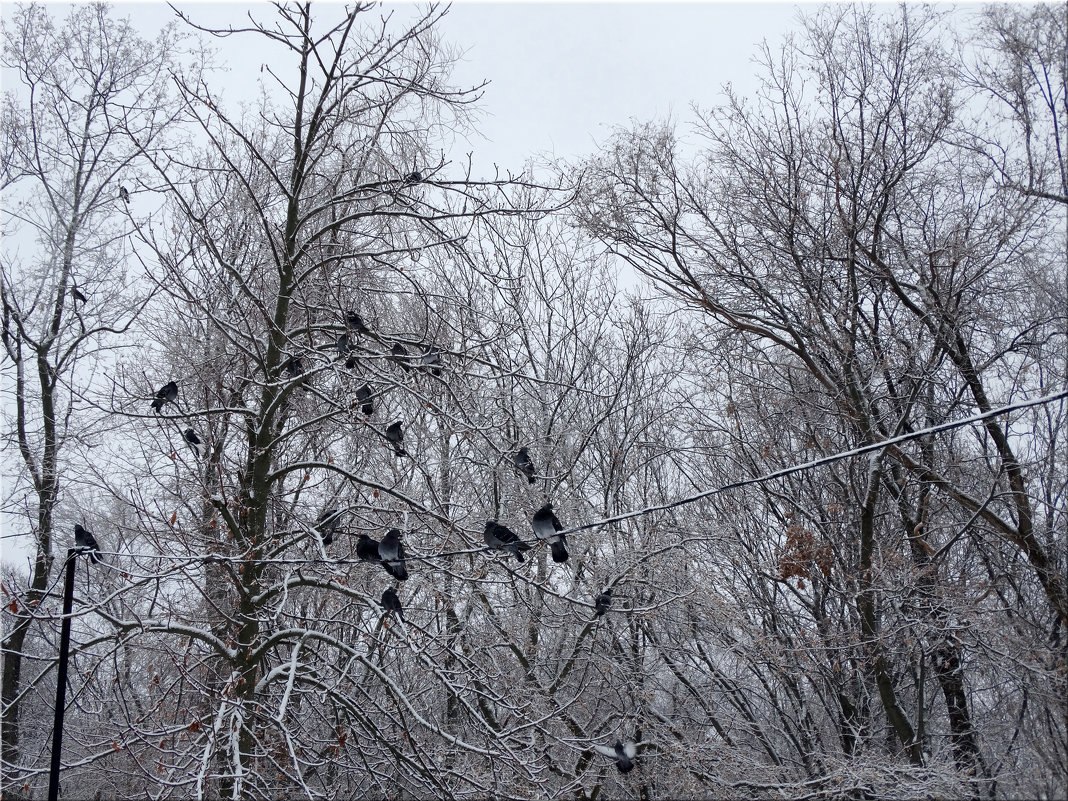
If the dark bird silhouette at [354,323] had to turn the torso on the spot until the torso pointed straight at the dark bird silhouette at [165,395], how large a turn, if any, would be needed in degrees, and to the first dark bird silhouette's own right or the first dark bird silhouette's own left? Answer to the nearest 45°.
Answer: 0° — it already faces it

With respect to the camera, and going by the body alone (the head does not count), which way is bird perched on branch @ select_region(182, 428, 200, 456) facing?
to the viewer's left

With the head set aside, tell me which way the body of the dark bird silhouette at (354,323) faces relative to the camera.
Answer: to the viewer's left

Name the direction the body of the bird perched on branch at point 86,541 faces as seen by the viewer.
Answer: to the viewer's left

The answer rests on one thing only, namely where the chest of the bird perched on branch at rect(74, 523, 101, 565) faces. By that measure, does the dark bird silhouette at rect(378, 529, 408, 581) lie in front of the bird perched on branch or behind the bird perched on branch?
behind

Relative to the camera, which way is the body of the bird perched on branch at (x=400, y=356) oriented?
to the viewer's left
